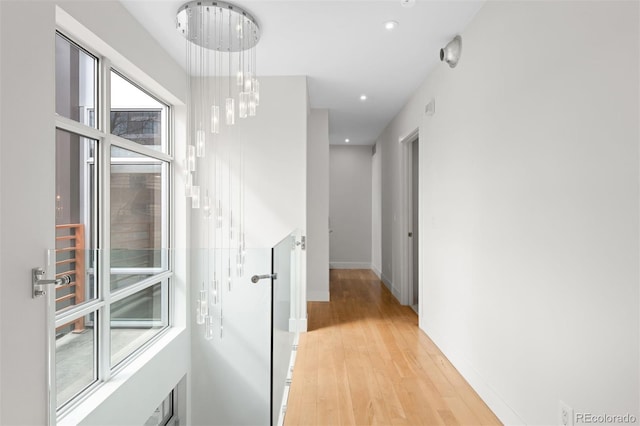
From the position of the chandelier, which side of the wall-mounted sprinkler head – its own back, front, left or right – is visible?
front

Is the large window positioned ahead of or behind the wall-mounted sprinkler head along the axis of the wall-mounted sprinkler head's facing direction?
ahead

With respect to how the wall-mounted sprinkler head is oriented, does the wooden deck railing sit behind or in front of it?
in front

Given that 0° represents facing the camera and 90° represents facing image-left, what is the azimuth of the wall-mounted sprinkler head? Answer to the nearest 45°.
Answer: approximately 90°
